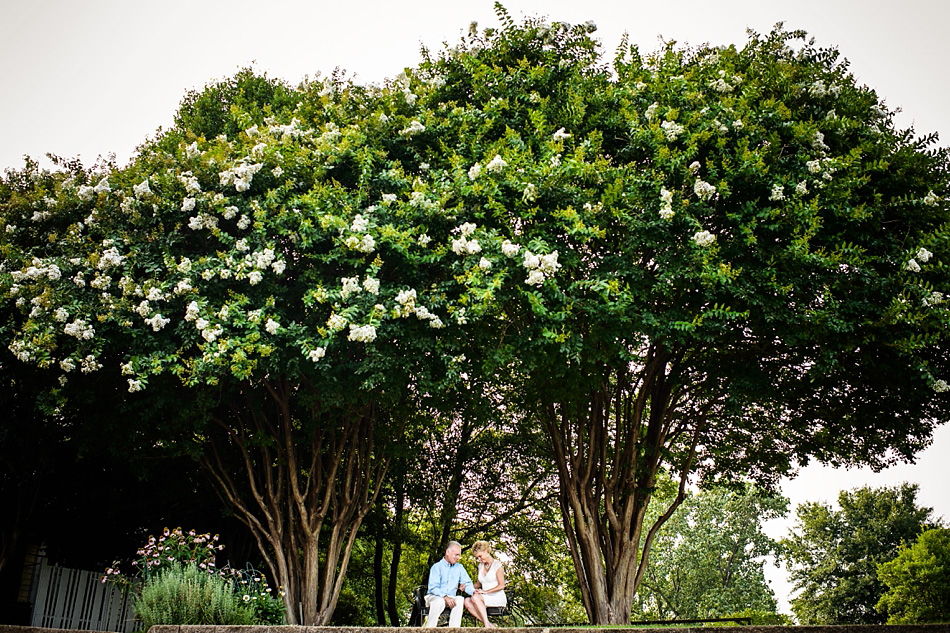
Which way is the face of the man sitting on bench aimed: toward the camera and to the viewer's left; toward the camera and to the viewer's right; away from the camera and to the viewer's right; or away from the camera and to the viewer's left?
toward the camera and to the viewer's right

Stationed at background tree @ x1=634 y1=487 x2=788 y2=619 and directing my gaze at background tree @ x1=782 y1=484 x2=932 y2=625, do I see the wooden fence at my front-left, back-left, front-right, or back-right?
back-right

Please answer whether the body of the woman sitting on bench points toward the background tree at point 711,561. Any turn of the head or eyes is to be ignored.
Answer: no

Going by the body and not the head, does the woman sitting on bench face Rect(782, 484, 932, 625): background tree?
no

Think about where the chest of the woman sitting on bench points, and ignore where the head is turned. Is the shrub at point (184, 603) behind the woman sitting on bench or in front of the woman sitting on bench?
in front

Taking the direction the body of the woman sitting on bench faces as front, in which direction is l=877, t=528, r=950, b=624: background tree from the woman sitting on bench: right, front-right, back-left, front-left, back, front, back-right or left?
back

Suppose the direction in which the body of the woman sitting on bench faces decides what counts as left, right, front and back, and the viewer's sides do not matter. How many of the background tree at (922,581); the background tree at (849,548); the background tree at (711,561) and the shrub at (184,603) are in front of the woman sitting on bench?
1

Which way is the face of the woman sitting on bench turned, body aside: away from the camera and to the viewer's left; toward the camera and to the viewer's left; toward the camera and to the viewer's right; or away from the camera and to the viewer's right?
toward the camera and to the viewer's left

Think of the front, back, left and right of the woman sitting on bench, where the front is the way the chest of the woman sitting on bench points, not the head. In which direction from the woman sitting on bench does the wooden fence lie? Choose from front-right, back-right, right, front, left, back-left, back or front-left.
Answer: right

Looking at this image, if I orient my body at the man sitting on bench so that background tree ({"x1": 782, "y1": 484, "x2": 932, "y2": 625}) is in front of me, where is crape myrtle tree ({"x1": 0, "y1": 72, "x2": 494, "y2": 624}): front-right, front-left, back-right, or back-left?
back-left
